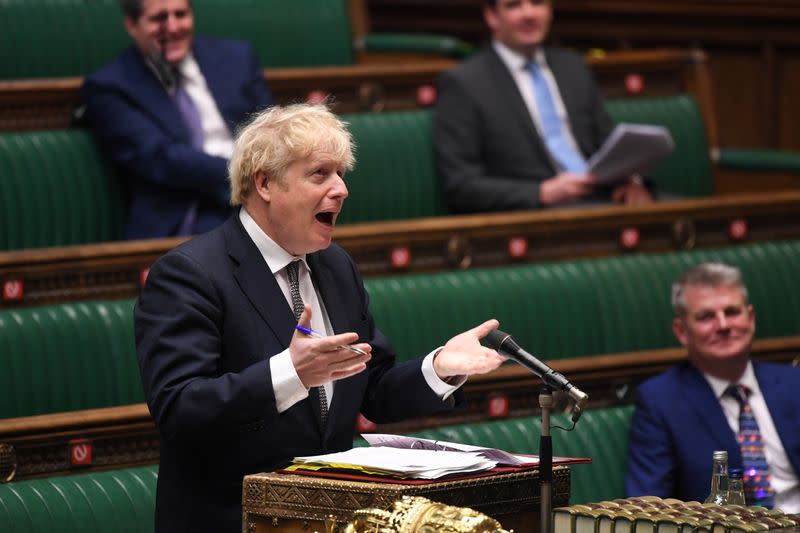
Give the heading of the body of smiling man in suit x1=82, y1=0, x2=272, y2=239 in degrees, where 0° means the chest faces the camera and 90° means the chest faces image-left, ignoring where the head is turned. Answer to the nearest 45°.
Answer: approximately 315°

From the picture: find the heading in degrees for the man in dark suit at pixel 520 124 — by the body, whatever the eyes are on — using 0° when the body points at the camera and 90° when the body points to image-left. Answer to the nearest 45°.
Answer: approximately 315°

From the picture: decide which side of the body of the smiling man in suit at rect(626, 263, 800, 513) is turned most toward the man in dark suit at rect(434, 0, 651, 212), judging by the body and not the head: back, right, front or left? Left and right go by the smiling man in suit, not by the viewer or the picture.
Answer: back

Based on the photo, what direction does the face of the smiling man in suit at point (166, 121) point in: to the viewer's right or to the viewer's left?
to the viewer's right

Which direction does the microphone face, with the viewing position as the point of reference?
facing to the left of the viewer

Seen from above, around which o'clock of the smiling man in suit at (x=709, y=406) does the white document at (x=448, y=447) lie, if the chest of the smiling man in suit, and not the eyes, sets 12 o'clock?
The white document is roughly at 2 o'clock from the smiling man in suit.

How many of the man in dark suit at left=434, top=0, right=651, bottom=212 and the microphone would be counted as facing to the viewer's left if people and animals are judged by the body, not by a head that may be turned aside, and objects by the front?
1

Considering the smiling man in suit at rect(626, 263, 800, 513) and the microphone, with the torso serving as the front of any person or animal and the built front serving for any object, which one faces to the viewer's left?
the microphone

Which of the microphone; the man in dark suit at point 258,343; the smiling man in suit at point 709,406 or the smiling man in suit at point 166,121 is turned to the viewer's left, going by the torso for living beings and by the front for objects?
the microphone
